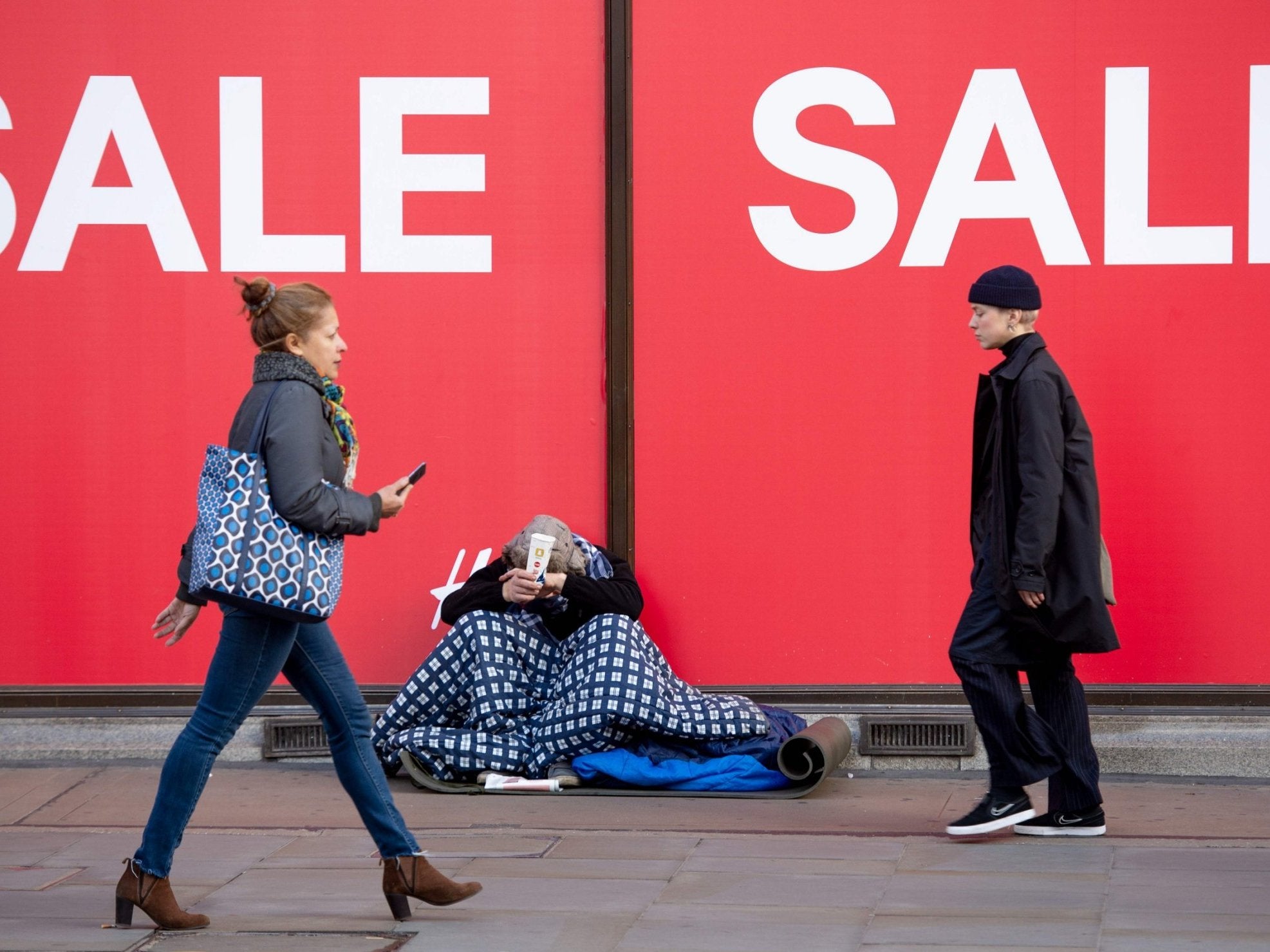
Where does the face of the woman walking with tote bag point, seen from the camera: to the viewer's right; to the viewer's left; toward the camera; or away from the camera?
to the viewer's right

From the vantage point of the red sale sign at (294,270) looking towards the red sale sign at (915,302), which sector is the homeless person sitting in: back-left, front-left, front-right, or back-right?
front-right

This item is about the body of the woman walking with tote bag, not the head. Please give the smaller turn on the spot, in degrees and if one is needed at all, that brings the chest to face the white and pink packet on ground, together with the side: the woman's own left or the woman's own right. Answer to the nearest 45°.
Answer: approximately 45° to the woman's own left

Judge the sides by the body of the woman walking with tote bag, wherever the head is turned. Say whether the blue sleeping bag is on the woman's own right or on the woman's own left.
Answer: on the woman's own left

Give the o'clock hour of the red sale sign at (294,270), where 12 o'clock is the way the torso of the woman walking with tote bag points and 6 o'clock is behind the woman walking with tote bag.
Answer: The red sale sign is roughly at 9 o'clock from the woman walking with tote bag.

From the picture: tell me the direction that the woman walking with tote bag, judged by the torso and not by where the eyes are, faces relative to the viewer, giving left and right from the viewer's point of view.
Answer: facing to the right of the viewer

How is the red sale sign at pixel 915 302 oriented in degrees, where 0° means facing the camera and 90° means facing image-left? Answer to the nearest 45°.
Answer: approximately 0°

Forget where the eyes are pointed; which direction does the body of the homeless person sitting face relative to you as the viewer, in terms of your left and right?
facing the viewer

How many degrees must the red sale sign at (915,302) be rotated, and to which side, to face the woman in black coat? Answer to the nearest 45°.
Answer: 0° — it already faces them

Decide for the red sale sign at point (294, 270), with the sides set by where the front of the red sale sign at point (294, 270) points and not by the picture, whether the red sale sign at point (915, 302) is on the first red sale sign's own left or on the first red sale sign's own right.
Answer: on the first red sale sign's own left

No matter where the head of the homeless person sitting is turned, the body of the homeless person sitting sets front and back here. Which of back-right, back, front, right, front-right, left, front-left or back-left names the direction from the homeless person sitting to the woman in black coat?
front-left

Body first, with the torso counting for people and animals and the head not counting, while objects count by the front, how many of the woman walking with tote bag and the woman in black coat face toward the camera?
0

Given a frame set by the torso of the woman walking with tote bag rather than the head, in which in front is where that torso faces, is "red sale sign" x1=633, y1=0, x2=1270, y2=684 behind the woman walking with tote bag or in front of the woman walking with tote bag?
in front

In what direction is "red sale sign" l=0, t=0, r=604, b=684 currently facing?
toward the camera

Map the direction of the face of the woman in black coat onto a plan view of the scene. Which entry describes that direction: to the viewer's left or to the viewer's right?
to the viewer's left

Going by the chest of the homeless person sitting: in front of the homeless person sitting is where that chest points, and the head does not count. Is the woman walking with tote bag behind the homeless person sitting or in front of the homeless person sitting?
in front

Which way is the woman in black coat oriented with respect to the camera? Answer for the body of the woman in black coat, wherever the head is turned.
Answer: to the viewer's left
